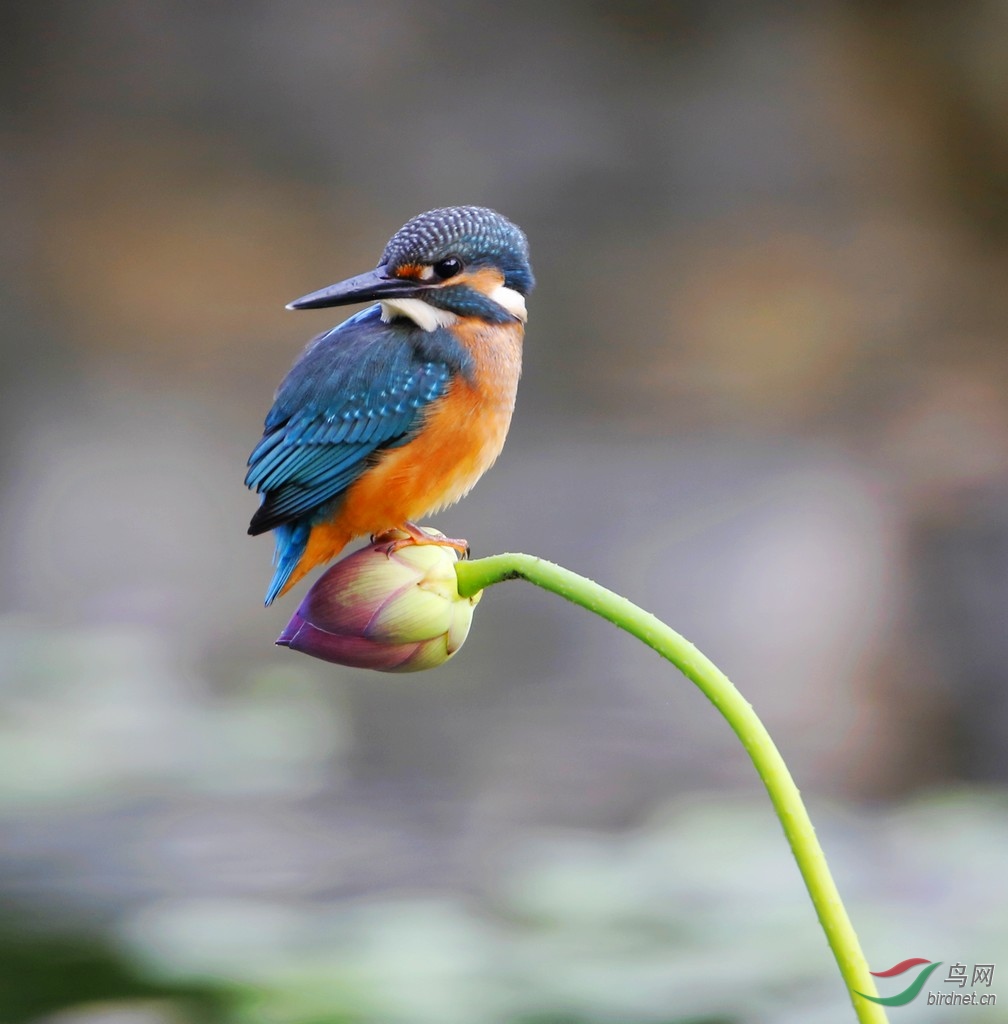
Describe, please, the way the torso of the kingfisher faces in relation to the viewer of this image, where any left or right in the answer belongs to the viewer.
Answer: facing to the right of the viewer
